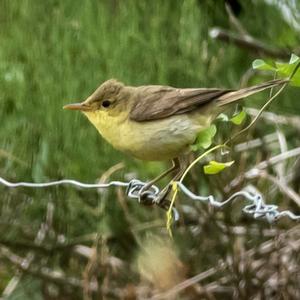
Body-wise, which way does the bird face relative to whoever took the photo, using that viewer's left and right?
facing to the left of the viewer
